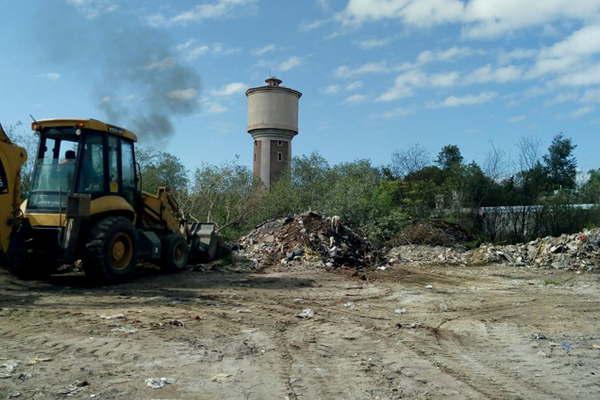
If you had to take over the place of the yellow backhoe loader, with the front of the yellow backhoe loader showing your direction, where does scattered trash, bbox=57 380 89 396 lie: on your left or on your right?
on your right

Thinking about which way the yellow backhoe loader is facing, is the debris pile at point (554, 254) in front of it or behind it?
in front

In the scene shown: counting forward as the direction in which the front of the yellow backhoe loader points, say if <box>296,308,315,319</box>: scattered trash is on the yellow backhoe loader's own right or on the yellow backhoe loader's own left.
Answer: on the yellow backhoe loader's own right

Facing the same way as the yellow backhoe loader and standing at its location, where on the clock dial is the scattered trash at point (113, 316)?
The scattered trash is roughly at 4 o'clock from the yellow backhoe loader.

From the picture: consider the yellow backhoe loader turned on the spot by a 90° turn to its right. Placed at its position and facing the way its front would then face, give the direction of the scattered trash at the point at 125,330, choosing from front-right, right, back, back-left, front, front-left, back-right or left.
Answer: front-right

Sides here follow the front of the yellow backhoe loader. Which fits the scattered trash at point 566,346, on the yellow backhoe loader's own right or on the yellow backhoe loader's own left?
on the yellow backhoe loader's own right

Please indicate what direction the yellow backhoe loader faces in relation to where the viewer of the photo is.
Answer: facing away from the viewer and to the right of the viewer

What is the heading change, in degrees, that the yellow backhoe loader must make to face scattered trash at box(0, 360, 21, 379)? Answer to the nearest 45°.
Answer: approximately 135° to its right

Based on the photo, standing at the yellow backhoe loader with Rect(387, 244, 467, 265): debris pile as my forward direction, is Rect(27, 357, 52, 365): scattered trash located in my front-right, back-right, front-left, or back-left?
back-right

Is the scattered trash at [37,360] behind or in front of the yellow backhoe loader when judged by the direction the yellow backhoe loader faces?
behind

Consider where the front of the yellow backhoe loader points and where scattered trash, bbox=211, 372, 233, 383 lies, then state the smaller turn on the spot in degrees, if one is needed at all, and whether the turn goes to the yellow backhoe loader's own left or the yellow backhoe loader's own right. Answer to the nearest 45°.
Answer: approximately 135° to the yellow backhoe loader's own right

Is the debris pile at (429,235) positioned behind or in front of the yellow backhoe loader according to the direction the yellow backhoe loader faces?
in front
